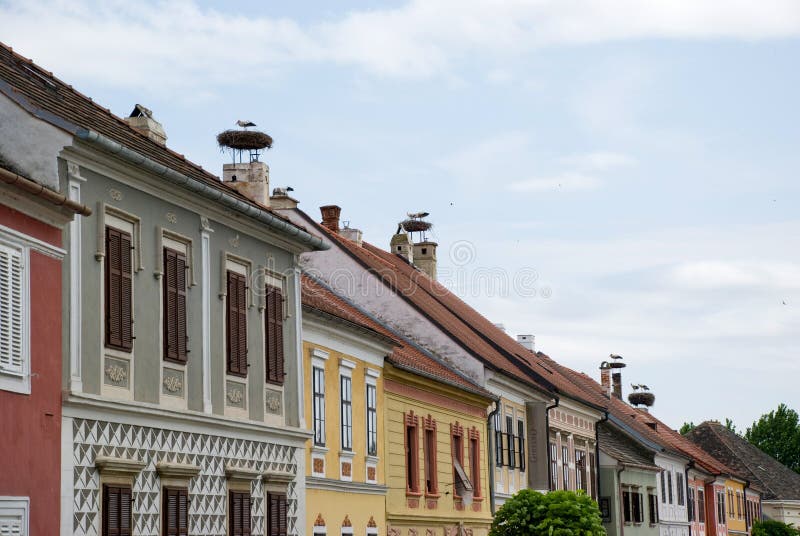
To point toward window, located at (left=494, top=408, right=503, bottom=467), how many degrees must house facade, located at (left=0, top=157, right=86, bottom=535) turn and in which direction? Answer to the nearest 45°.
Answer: approximately 90° to its left

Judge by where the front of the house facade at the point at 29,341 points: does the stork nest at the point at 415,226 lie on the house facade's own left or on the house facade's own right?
on the house facade's own left

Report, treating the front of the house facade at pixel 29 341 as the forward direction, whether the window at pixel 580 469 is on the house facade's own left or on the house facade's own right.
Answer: on the house facade's own left

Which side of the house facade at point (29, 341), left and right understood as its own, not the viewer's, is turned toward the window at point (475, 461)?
left

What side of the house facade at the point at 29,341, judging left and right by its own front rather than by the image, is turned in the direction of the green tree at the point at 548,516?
left
